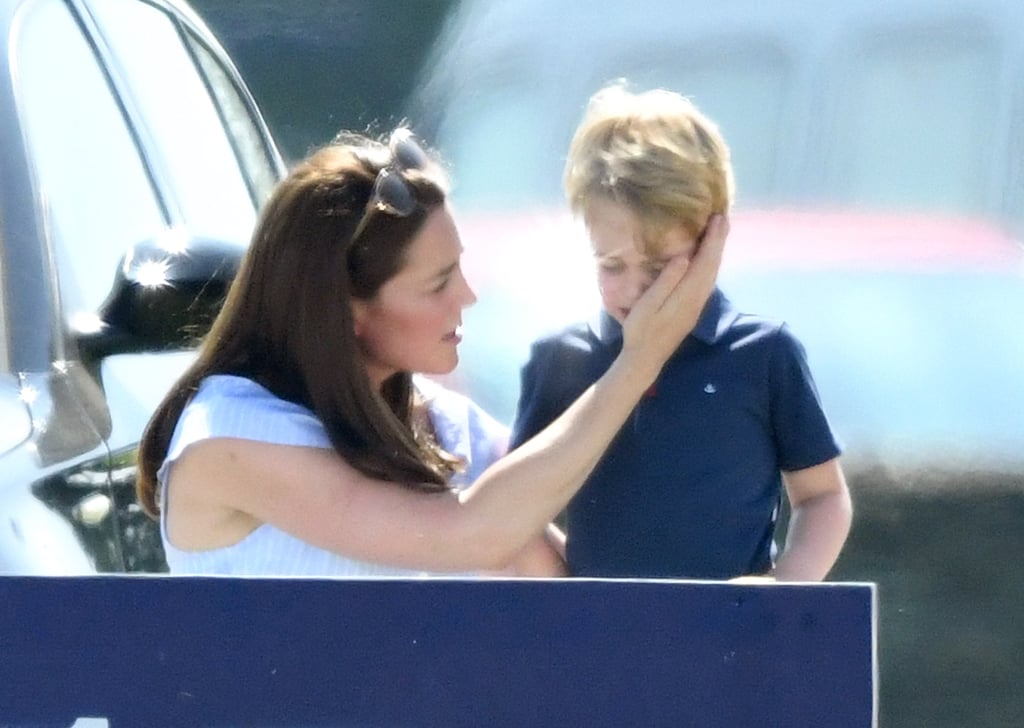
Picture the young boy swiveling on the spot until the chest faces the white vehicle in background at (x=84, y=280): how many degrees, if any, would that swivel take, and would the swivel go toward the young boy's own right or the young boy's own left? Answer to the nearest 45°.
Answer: approximately 45° to the young boy's own right

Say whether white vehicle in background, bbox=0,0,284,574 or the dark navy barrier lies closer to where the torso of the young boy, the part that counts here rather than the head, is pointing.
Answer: the dark navy barrier

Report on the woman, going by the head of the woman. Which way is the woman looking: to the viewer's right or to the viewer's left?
to the viewer's right

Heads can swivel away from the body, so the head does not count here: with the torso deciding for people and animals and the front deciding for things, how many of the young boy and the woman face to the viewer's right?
1

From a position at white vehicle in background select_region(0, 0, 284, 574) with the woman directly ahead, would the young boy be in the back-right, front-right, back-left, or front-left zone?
front-left

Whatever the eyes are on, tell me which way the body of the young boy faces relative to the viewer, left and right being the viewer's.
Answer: facing the viewer and to the left of the viewer

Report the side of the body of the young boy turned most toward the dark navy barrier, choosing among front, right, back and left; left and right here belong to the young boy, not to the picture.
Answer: front

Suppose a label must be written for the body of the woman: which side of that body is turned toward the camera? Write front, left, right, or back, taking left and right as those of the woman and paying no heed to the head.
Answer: right

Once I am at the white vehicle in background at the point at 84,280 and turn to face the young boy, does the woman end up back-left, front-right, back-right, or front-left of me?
front-right
